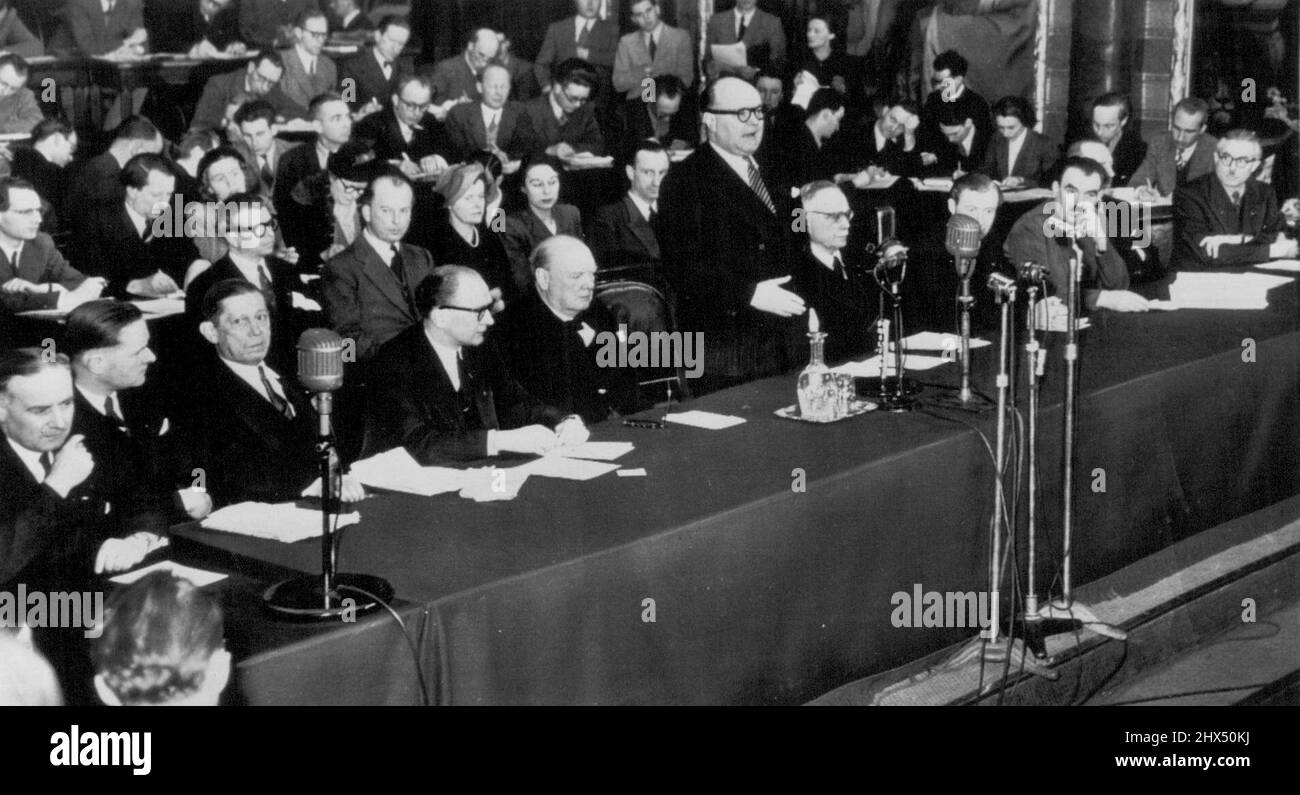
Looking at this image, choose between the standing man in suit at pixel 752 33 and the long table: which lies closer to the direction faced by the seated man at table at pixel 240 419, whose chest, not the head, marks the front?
the long table

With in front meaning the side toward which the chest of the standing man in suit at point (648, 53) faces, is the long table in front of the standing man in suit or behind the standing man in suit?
in front

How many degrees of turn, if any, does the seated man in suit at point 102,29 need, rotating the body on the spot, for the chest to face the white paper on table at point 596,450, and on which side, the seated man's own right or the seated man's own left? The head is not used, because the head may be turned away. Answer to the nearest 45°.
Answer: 0° — they already face it

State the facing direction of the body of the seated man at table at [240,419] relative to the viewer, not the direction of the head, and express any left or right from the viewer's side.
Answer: facing the viewer and to the right of the viewer

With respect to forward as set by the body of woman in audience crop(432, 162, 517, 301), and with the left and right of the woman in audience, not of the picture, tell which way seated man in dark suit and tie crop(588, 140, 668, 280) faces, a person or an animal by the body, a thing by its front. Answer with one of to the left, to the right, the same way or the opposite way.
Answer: the same way

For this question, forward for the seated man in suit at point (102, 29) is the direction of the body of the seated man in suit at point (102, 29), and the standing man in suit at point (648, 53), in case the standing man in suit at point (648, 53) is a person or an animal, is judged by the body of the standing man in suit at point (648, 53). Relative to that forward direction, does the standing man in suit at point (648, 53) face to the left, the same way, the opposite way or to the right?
the same way

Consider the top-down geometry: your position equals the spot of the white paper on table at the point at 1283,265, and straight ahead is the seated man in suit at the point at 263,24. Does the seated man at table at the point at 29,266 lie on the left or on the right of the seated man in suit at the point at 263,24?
left

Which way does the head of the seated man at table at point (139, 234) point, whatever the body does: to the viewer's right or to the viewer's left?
to the viewer's right

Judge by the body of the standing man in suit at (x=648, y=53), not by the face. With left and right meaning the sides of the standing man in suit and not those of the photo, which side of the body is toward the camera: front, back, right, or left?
front

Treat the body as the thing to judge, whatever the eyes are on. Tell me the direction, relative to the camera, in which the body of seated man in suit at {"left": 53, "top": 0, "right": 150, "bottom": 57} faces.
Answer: toward the camera

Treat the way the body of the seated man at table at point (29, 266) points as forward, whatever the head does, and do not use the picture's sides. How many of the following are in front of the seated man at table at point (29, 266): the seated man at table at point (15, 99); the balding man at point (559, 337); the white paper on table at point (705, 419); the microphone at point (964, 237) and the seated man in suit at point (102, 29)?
3

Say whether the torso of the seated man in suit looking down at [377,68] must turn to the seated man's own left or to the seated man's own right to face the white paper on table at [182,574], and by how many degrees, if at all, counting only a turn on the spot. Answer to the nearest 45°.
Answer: approximately 45° to the seated man's own right

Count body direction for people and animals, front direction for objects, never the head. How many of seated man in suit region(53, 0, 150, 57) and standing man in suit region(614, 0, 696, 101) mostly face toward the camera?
2

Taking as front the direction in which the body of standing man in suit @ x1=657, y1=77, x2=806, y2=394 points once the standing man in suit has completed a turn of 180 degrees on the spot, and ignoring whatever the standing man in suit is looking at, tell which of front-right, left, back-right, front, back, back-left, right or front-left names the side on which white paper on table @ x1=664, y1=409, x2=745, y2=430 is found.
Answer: back-left

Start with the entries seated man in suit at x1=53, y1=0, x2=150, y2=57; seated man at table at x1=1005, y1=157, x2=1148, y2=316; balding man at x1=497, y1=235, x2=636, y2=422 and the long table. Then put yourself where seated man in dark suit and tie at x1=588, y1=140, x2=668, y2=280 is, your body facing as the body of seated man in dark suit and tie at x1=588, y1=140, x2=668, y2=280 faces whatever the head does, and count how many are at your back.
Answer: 1

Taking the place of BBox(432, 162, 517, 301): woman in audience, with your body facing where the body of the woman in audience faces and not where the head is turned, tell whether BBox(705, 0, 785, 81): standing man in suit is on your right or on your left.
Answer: on your left

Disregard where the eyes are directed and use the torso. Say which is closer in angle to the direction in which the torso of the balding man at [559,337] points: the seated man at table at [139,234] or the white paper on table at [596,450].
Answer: the white paper on table

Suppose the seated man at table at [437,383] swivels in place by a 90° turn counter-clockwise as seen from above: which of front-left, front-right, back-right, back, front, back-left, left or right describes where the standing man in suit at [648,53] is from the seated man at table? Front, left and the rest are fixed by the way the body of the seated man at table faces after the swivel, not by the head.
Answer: front-left
